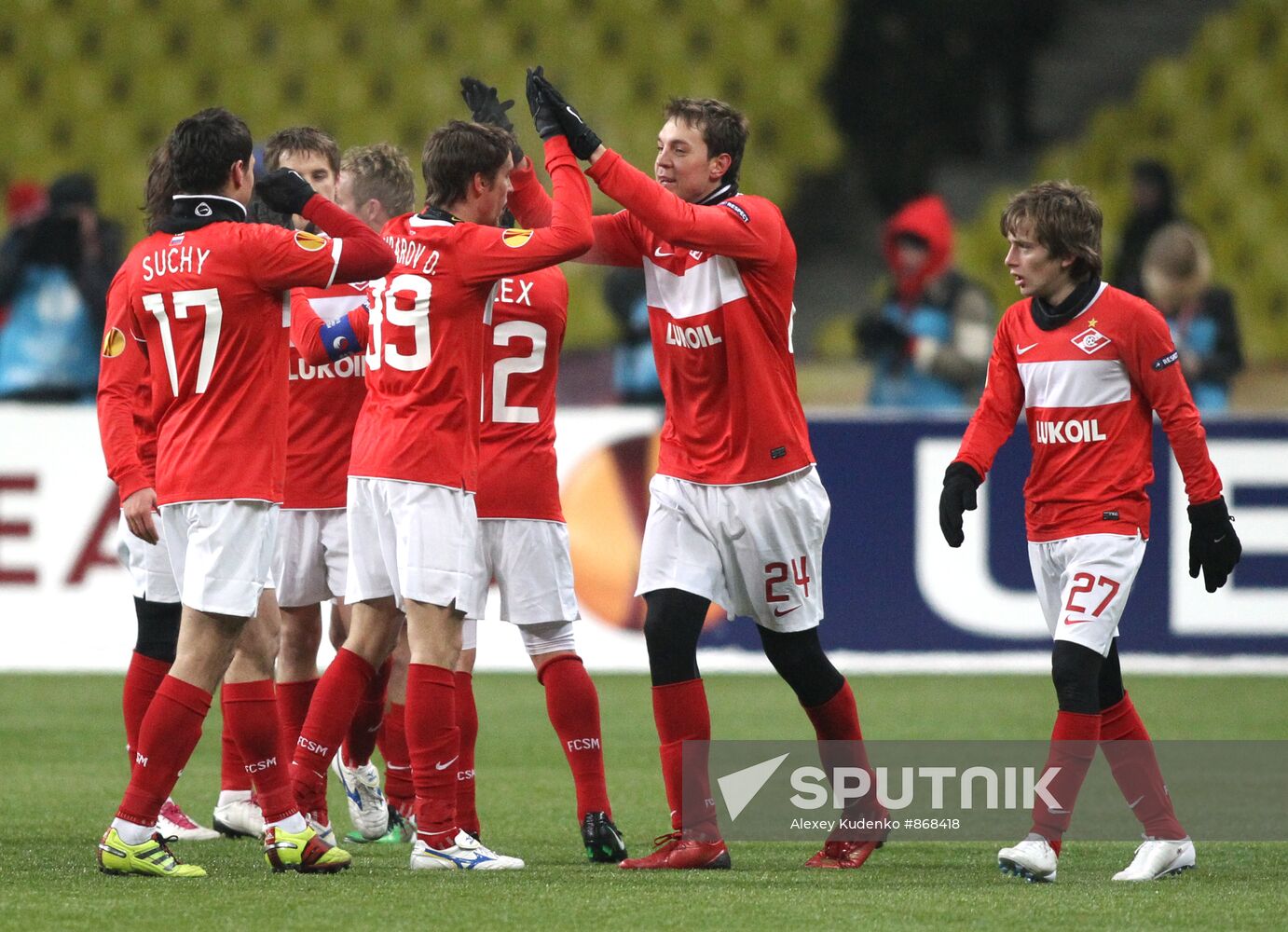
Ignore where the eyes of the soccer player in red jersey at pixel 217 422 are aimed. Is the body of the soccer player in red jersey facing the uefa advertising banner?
yes

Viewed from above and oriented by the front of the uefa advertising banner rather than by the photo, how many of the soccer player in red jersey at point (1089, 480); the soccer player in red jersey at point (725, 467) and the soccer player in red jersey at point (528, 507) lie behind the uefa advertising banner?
0

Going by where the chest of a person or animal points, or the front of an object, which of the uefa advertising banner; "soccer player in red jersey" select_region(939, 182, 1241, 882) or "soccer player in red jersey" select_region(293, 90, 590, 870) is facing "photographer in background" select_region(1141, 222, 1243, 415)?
"soccer player in red jersey" select_region(293, 90, 590, 870)

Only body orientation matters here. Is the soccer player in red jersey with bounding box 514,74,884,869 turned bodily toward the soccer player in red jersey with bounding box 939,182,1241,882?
no

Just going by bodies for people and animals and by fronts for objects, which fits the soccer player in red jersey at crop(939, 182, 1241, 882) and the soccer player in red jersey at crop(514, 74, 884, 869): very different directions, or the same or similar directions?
same or similar directions

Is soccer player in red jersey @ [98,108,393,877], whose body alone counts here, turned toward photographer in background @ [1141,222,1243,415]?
yes

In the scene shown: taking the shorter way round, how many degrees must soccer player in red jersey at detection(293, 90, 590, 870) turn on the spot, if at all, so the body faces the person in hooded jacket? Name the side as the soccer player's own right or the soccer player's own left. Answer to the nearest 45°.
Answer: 0° — they already face them

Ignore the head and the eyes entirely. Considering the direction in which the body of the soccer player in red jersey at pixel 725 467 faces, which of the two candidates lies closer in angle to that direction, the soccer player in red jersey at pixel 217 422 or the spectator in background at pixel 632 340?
the soccer player in red jersey

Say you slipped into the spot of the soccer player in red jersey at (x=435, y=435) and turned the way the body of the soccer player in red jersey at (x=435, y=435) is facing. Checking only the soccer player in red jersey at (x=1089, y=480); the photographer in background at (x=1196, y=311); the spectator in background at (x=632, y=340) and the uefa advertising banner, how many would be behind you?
0

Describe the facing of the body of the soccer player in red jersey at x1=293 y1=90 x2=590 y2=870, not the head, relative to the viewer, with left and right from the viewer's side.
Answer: facing away from the viewer and to the right of the viewer

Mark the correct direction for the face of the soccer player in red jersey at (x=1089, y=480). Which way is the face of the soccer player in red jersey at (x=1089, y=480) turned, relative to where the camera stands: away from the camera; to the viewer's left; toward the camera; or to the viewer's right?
to the viewer's left

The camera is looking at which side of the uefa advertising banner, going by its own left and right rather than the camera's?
front

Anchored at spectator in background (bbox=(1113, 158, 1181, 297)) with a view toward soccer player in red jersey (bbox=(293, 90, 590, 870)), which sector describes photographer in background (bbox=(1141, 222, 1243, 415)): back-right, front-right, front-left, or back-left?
front-left

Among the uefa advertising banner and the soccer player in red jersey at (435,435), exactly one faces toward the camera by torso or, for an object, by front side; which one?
the uefa advertising banner

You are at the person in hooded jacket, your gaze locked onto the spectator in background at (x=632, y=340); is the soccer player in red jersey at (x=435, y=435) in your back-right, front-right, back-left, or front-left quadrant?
front-left

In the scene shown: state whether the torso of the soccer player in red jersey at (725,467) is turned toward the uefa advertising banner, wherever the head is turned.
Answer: no

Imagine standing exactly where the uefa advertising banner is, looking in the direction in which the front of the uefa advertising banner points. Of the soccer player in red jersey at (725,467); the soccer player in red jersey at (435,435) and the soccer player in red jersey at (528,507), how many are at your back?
0

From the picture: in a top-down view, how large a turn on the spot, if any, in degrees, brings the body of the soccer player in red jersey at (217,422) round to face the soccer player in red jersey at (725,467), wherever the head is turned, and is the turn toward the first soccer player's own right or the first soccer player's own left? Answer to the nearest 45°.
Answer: approximately 45° to the first soccer player's own right

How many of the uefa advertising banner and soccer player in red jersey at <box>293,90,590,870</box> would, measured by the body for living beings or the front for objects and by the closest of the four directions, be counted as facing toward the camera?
1

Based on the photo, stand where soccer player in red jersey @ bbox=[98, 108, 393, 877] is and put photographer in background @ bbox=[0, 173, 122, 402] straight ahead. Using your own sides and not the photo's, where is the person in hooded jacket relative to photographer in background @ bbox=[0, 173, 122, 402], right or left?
right

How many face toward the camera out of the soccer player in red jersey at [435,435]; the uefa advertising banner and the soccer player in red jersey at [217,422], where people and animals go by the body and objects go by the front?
1

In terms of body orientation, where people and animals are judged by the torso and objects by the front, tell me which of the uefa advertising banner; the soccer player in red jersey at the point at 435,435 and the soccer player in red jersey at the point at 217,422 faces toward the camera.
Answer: the uefa advertising banner

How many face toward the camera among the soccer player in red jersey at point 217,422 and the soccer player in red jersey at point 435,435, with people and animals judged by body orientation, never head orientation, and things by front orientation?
0

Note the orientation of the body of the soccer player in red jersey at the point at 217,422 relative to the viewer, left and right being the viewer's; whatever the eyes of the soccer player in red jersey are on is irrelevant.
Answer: facing away from the viewer and to the right of the viewer

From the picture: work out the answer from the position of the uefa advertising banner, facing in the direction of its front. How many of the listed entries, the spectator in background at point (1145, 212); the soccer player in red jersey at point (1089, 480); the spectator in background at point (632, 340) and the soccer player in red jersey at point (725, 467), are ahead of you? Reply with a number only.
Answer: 2
